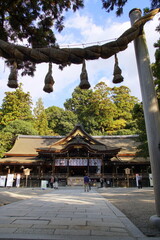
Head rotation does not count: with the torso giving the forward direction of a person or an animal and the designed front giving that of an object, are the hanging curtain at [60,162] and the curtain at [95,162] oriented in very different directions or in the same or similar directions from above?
same or similar directions

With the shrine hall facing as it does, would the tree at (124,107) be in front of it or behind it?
behind

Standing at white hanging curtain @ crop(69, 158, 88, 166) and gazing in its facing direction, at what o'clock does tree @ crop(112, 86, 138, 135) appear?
The tree is roughly at 7 o'clock from the white hanging curtain.

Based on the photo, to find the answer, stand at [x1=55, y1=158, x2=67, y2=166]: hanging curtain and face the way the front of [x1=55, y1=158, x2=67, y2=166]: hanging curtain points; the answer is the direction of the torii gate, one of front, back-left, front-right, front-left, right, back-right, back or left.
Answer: front

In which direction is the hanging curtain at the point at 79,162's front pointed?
toward the camera

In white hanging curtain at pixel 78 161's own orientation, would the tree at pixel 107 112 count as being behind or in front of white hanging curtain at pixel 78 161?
behind

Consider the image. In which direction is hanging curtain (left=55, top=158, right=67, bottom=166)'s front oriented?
toward the camera

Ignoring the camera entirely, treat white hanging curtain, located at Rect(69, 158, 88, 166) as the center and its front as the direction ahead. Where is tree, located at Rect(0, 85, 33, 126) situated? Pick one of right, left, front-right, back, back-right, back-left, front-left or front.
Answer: back-right

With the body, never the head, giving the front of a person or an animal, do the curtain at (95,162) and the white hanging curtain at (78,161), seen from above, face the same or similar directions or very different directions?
same or similar directions

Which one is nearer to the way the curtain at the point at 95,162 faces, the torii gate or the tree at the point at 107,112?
the torii gate

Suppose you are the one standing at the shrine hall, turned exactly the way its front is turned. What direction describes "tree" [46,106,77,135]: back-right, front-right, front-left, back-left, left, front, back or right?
back

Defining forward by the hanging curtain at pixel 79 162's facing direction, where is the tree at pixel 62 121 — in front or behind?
behind

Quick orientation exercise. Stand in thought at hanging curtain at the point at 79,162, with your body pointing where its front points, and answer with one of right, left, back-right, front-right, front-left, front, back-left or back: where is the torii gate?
front

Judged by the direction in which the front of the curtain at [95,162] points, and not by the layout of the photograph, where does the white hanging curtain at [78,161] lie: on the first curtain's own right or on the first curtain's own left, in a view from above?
on the first curtain's own right

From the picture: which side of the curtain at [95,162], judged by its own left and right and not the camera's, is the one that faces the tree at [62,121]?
back

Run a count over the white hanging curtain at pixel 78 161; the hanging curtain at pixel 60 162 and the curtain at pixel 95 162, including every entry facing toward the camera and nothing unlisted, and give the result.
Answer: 3
